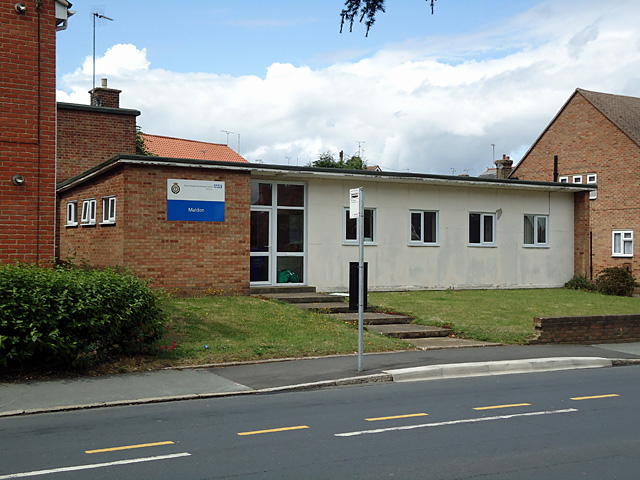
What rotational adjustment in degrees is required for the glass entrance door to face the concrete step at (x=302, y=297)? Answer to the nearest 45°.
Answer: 0° — it already faces it

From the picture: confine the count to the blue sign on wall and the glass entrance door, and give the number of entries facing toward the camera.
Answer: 2

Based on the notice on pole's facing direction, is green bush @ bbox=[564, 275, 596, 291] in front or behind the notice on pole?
behind

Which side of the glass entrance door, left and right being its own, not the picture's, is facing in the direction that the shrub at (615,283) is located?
left

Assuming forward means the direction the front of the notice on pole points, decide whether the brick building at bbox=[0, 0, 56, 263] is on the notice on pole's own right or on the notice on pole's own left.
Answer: on the notice on pole's own right
